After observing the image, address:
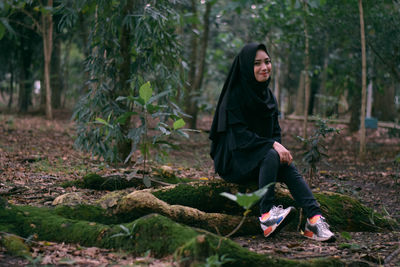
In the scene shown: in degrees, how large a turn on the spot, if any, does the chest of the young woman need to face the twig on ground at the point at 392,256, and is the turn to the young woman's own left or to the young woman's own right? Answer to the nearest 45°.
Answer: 0° — they already face it

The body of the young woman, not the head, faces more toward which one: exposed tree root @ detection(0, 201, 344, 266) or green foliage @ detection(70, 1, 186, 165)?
the exposed tree root

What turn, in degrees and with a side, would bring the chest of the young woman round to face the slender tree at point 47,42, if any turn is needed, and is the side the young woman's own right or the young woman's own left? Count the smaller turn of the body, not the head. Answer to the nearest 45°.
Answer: approximately 180°

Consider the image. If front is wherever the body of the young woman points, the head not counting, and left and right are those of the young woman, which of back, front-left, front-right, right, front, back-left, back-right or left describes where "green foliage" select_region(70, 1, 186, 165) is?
back

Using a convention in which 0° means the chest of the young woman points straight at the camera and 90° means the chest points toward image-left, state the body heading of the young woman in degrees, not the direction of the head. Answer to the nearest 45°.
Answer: approximately 315°

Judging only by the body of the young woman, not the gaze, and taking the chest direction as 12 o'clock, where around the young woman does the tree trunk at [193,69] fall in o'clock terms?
The tree trunk is roughly at 7 o'clock from the young woman.
